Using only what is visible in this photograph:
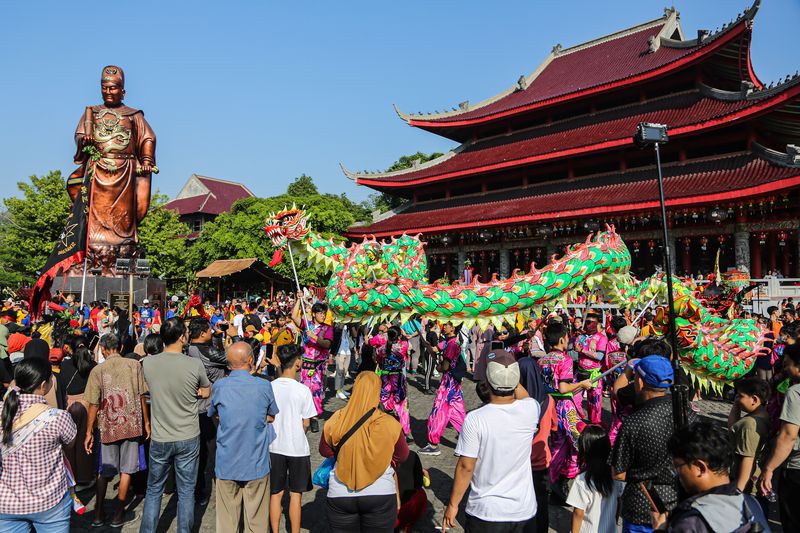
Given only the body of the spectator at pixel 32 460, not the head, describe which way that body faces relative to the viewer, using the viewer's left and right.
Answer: facing away from the viewer and to the right of the viewer

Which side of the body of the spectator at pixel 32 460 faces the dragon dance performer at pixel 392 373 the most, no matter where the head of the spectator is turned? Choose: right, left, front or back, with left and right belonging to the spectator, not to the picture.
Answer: front

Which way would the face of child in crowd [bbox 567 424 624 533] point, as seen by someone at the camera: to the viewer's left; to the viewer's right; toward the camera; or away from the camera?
away from the camera

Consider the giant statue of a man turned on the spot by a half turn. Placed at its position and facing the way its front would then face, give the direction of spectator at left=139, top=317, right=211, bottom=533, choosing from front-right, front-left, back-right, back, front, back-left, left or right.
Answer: back

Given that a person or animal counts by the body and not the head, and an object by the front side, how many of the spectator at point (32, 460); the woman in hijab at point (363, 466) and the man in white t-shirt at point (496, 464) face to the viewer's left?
0

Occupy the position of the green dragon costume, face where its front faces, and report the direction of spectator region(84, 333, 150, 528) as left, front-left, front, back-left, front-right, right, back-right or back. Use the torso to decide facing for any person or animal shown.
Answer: front-left

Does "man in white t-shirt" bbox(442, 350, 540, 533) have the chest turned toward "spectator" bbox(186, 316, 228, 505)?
no

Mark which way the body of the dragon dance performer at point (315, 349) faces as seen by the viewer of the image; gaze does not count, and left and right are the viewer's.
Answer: facing the viewer

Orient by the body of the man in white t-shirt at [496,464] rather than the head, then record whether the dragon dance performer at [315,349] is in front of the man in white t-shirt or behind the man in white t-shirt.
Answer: in front

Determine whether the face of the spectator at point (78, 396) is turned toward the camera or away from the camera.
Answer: away from the camera

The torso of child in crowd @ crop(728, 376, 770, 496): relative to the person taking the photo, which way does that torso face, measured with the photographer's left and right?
facing to the left of the viewer

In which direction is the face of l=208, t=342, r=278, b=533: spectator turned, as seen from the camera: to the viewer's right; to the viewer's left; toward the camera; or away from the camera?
away from the camera

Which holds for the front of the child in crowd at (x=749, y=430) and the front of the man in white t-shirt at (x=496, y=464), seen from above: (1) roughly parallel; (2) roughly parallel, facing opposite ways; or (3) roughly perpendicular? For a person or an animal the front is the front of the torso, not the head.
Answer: roughly perpendicular

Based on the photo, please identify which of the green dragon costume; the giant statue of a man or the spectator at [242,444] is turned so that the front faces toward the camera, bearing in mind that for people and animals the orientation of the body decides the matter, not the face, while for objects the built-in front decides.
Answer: the giant statue of a man

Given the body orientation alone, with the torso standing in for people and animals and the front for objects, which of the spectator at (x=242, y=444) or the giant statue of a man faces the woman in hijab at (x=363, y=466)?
the giant statue of a man

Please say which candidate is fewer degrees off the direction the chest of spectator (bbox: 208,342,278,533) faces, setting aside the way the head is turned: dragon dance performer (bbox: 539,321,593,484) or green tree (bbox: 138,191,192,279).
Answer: the green tree

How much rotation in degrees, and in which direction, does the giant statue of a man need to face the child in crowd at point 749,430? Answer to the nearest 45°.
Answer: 0° — it already faces them

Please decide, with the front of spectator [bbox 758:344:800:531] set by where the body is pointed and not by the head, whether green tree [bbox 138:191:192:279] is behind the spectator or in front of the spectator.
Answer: in front

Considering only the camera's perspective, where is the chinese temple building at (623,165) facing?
facing the viewer and to the left of the viewer

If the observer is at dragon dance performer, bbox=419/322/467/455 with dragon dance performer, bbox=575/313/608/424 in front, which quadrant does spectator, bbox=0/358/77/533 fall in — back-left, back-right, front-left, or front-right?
back-right
